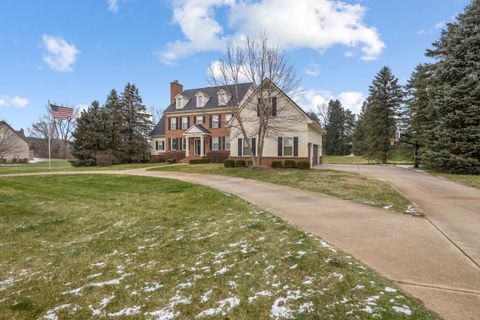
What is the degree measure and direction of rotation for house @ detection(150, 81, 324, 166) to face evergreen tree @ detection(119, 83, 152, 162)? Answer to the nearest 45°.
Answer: approximately 90° to its right

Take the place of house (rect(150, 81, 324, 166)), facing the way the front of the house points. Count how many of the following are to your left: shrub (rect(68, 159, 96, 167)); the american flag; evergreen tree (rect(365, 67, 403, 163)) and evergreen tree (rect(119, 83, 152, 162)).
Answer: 1

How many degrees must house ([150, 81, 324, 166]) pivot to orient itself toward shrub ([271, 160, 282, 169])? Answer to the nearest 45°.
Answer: approximately 45° to its left

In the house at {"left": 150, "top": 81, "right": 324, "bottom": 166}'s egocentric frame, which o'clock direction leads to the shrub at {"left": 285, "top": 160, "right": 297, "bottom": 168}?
The shrub is roughly at 11 o'clock from the house.

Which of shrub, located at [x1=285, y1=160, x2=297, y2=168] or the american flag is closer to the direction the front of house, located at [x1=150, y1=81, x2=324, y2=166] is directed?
the shrub

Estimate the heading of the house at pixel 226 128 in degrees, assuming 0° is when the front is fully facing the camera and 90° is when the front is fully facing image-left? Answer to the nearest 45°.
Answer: approximately 0°

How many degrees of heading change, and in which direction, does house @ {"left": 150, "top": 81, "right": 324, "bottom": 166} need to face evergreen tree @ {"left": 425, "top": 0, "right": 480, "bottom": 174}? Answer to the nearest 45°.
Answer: approximately 45° to its left

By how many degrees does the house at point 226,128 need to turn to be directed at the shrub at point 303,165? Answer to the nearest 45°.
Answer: approximately 45° to its left

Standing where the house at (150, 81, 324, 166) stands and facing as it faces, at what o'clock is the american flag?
The american flag is roughly at 2 o'clock from the house.

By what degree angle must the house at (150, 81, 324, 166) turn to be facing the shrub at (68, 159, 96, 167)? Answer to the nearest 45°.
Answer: approximately 90° to its right

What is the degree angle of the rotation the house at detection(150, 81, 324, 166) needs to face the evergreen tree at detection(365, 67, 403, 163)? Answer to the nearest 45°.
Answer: approximately 90° to its left
